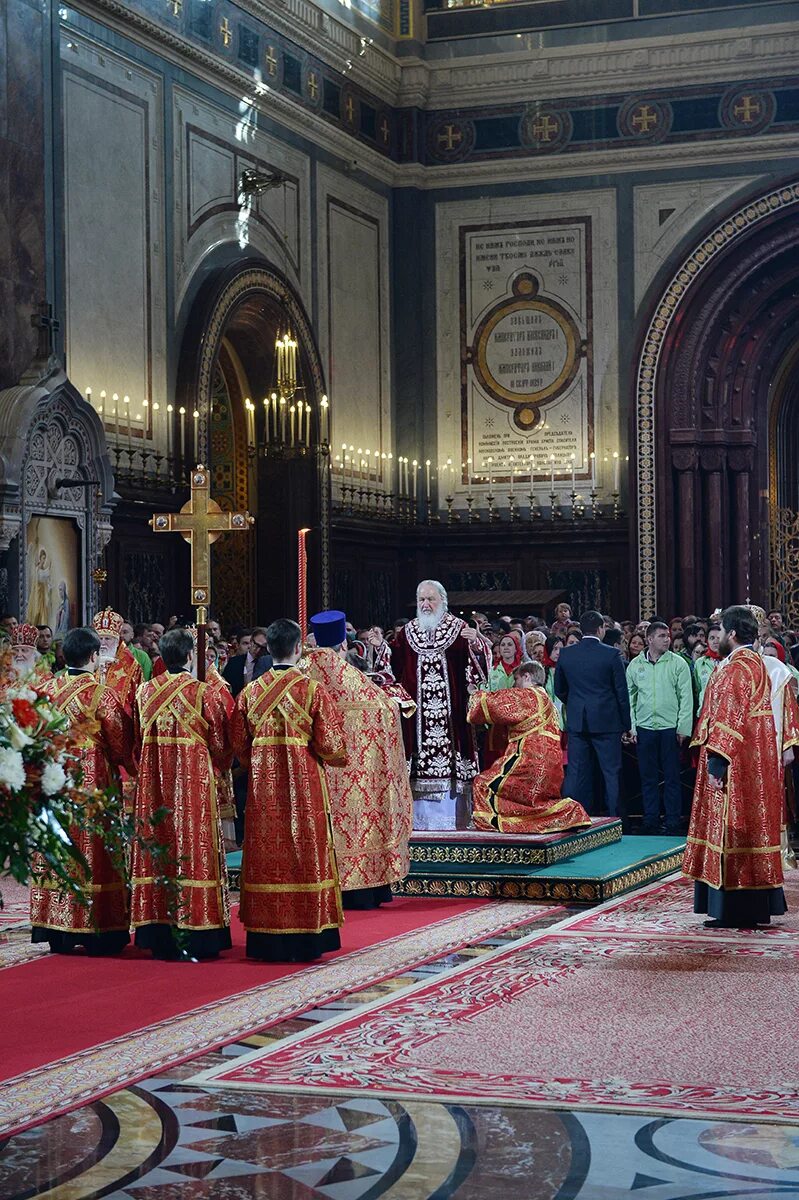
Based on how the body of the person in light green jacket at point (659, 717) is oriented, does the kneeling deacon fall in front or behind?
in front

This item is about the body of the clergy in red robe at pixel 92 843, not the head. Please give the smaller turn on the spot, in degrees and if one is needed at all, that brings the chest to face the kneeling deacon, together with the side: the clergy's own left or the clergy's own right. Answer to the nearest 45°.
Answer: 0° — they already face them

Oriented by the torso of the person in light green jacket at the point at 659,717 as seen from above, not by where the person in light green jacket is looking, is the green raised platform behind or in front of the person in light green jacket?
in front

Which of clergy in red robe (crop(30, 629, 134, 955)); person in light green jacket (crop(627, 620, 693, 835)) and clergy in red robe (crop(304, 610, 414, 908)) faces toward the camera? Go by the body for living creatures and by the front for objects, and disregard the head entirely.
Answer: the person in light green jacket

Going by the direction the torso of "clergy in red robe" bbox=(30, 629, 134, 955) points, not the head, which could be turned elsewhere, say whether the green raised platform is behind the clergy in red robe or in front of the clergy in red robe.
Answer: in front

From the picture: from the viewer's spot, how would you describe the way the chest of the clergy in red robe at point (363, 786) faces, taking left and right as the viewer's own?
facing away from the viewer and to the right of the viewer

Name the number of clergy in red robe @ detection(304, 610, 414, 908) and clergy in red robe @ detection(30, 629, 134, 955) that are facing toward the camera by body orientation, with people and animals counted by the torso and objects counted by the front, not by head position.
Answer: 0

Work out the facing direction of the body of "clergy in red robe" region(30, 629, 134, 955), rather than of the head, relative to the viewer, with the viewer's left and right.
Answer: facing away from the viewer and to the right of the viewer

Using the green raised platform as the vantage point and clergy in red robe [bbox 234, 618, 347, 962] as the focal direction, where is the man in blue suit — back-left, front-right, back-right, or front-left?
back-right

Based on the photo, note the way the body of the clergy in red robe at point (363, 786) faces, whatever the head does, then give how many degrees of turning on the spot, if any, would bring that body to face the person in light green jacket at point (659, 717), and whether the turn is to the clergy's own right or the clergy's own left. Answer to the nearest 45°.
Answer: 0° — they already face them

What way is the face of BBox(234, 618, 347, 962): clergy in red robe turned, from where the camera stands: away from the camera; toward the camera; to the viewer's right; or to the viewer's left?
away from the camera

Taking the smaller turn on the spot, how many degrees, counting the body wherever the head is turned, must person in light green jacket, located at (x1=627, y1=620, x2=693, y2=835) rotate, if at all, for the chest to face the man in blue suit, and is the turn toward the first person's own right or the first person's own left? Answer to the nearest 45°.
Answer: approximately 45° to the first person's own right

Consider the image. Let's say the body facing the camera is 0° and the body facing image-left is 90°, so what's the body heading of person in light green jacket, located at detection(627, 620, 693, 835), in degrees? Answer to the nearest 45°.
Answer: approximately 0°
